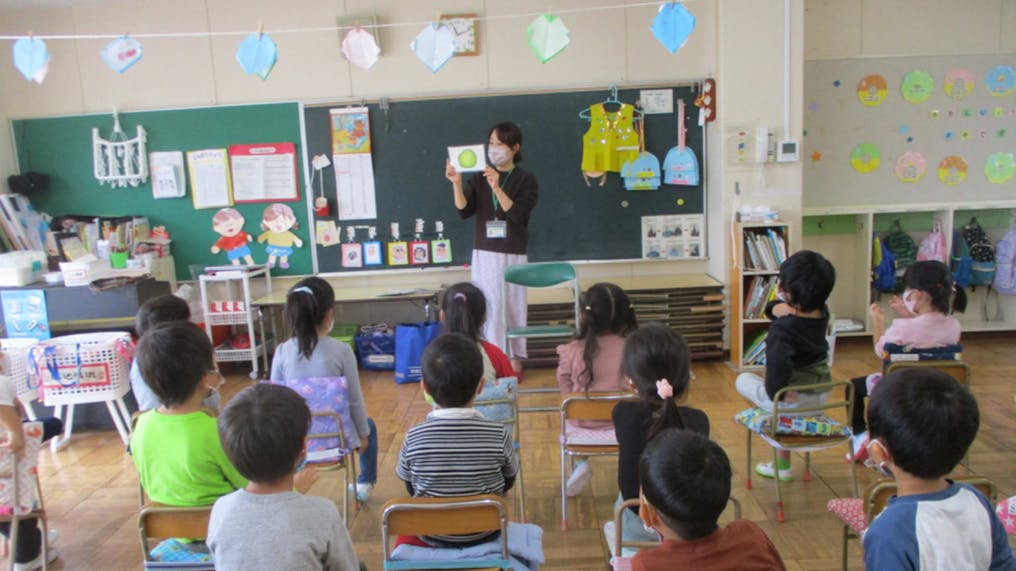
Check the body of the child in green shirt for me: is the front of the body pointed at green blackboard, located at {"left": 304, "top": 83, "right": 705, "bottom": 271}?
yes

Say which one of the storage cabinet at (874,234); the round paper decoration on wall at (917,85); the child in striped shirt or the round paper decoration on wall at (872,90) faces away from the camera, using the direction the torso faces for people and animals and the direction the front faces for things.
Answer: the child in striped shirt

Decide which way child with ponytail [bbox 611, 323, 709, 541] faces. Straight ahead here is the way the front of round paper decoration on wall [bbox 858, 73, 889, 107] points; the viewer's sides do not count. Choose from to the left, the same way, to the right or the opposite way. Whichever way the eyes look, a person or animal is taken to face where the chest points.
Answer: the opposite way

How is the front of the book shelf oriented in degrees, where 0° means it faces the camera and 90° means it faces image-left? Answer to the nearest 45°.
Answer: approximately 0°

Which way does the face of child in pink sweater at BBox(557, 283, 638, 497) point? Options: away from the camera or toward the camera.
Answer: away from the camera

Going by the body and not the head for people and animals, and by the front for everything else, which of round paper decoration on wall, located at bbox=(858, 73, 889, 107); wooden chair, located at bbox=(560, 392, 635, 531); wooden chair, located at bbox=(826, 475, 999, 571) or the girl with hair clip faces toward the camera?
the round paper decoration on wall

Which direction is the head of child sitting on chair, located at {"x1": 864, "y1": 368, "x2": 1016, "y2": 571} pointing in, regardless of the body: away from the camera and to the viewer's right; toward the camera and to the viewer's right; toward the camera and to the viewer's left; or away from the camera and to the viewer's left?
away from the camera and to the viewer's left

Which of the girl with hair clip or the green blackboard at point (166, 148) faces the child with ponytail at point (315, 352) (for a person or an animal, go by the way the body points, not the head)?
the green blackboard

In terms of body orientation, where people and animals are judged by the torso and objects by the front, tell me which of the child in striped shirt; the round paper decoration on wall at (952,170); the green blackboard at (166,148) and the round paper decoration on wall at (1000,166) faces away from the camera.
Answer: the child in striped shirt

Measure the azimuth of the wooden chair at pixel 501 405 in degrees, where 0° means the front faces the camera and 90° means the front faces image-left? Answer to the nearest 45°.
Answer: approximately 180°

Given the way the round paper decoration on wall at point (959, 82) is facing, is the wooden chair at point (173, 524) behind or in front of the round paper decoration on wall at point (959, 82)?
in front
